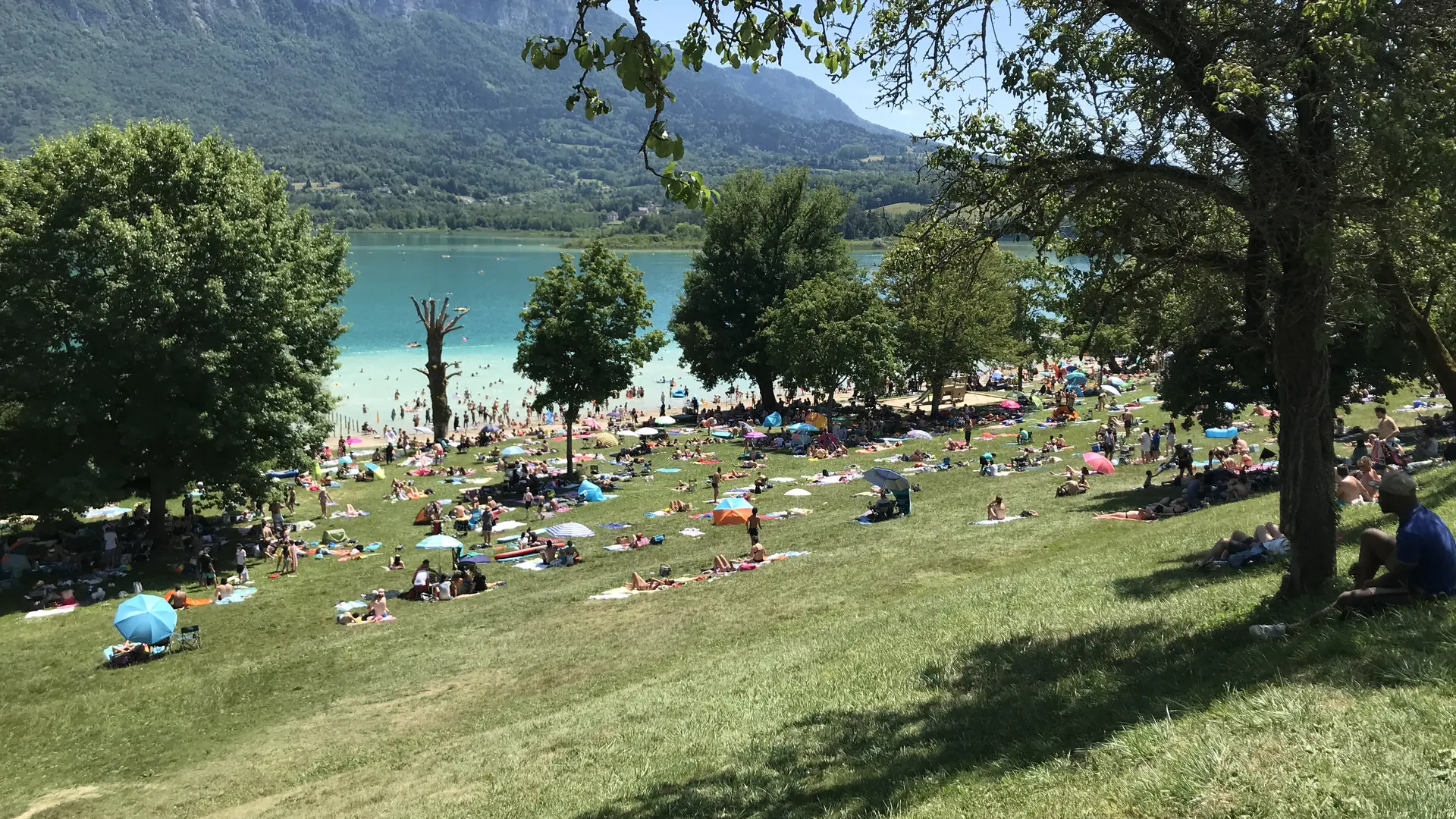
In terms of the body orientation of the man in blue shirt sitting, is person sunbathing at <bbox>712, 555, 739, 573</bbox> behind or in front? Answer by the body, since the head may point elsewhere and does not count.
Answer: in front

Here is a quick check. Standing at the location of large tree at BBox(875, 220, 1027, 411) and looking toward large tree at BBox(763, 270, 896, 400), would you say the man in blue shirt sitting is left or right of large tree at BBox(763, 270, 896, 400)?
left

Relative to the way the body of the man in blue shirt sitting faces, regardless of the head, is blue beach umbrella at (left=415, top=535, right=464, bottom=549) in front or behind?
in front

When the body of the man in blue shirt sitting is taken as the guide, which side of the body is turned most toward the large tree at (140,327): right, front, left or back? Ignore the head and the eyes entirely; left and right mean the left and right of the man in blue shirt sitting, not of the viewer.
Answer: front

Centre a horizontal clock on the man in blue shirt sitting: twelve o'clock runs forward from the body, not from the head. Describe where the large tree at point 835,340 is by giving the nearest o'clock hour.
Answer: The large tree is roughly at 2 o'clock from the man in blue shirt sitting.

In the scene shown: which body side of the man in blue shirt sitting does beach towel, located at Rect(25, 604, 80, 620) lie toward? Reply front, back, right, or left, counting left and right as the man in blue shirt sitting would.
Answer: front

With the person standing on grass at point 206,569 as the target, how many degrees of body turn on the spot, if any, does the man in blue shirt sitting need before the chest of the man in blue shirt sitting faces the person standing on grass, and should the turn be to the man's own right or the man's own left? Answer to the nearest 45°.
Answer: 0° — they already face them

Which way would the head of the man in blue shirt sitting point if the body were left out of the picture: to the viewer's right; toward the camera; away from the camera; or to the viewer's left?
to the viewer's left

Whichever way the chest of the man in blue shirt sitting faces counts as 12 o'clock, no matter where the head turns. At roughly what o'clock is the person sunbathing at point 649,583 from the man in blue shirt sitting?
The person sunbathing is roughly at 1 o'clock from the man in blue shirt sitting.

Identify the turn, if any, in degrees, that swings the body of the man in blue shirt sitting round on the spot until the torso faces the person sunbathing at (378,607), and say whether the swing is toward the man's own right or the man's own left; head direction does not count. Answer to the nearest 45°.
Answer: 0° — they already face them

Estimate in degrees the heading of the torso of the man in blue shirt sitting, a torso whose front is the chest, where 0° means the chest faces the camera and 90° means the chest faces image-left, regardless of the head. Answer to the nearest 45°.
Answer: approximately 90°
